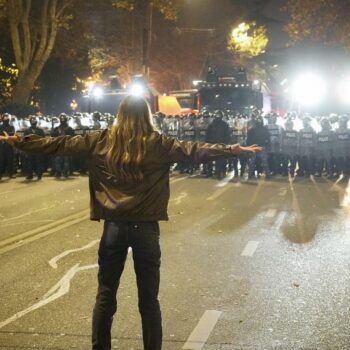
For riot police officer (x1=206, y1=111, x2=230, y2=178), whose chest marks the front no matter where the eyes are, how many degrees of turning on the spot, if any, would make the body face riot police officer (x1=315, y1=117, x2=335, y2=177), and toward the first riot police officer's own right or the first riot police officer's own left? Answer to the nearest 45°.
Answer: approximately 90° to the first riot police officer's own left

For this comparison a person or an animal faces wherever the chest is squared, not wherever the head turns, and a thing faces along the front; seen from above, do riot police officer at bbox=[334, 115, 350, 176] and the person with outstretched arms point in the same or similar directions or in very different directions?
very different directions

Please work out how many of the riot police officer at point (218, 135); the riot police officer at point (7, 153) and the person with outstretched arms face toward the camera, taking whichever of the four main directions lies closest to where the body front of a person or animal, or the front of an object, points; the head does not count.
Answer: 2

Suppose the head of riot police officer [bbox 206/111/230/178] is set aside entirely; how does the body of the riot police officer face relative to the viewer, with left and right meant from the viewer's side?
facing the viewer

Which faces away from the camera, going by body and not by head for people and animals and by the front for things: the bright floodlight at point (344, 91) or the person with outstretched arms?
the person with outstretched arms

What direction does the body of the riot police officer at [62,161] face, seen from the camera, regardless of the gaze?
toward the camera

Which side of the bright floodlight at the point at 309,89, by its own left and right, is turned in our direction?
front

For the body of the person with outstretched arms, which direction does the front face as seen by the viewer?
away from the camera

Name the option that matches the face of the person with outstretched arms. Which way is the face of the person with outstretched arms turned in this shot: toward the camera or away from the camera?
away from the camera

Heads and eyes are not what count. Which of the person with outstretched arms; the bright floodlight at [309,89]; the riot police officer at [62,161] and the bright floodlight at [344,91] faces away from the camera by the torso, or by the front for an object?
the person with outstretched arms

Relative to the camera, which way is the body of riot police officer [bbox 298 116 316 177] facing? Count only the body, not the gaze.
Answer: toward the camera

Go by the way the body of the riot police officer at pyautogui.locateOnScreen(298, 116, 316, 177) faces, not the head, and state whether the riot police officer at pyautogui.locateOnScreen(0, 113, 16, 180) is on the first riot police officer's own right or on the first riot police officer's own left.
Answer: on the first riot police officer's own right

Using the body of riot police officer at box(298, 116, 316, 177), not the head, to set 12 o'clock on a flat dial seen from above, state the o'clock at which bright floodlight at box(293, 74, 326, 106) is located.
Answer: The bright floodlight is roughly at 6 o'clock from the riot police officer.

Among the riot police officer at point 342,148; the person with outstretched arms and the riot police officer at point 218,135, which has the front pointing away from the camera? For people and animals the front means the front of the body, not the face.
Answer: the person with outstretched arms

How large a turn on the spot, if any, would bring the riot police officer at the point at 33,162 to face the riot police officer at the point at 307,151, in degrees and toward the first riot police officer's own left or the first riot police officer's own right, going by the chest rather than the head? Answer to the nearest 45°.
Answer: approximately 90° to the first riot police officer's own left

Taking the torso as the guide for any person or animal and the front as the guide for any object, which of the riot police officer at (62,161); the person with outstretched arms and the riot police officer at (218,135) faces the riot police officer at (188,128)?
the person with outstretched arms
